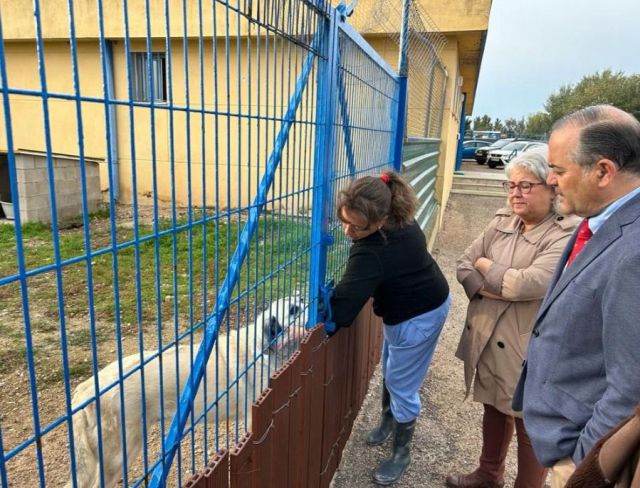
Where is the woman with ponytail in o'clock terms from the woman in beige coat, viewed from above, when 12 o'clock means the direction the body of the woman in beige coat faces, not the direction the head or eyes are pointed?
The woman with ponytail is roughly at 1 o'clock from the woman in beige coat.

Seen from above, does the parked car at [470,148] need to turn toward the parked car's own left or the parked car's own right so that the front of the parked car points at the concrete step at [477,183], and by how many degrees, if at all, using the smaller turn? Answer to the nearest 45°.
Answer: approximately 45° to the parked car's own left

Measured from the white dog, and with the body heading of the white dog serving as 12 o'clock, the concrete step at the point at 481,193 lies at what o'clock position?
The concrete step is roughly at 12 o'clock from the white dog.

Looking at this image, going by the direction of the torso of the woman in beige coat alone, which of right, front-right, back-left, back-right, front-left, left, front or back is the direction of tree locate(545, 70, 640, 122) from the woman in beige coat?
back-right

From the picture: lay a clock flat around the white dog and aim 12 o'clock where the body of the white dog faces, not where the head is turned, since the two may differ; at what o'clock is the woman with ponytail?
The woman with ponytail is roughly at 1 o'clock from the white dog.

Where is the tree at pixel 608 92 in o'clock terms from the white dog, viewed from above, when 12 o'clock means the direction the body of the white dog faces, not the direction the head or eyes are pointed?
The tree is roughly at 12 o'clock from the white dog.

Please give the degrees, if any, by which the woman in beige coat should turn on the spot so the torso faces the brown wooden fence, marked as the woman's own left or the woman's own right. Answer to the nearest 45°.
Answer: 0° — they already face it

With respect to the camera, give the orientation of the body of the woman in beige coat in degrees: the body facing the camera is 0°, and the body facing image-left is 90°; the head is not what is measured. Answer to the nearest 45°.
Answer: approximately 45°

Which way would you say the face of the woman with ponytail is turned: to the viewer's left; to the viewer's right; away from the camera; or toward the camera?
to the viewer's left
